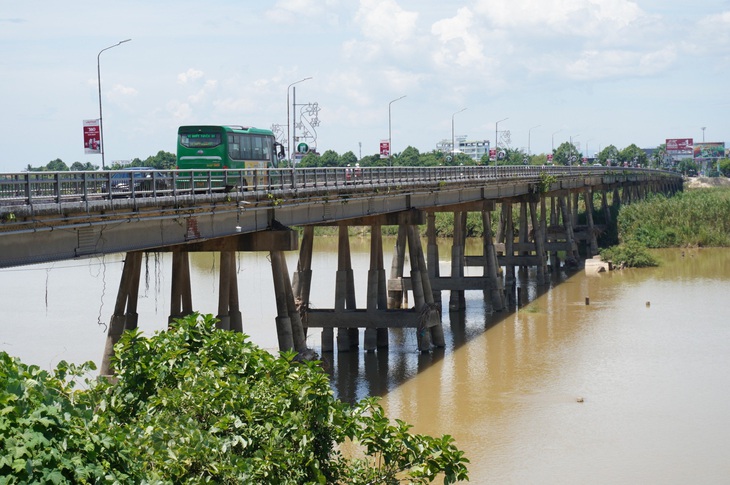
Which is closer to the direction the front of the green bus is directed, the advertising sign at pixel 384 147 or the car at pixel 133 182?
the advertising sign

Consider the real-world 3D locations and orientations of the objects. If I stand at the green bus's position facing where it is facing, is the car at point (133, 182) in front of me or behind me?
behind

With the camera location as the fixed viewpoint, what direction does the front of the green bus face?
facing away from the viewer and to the right of the viewer
